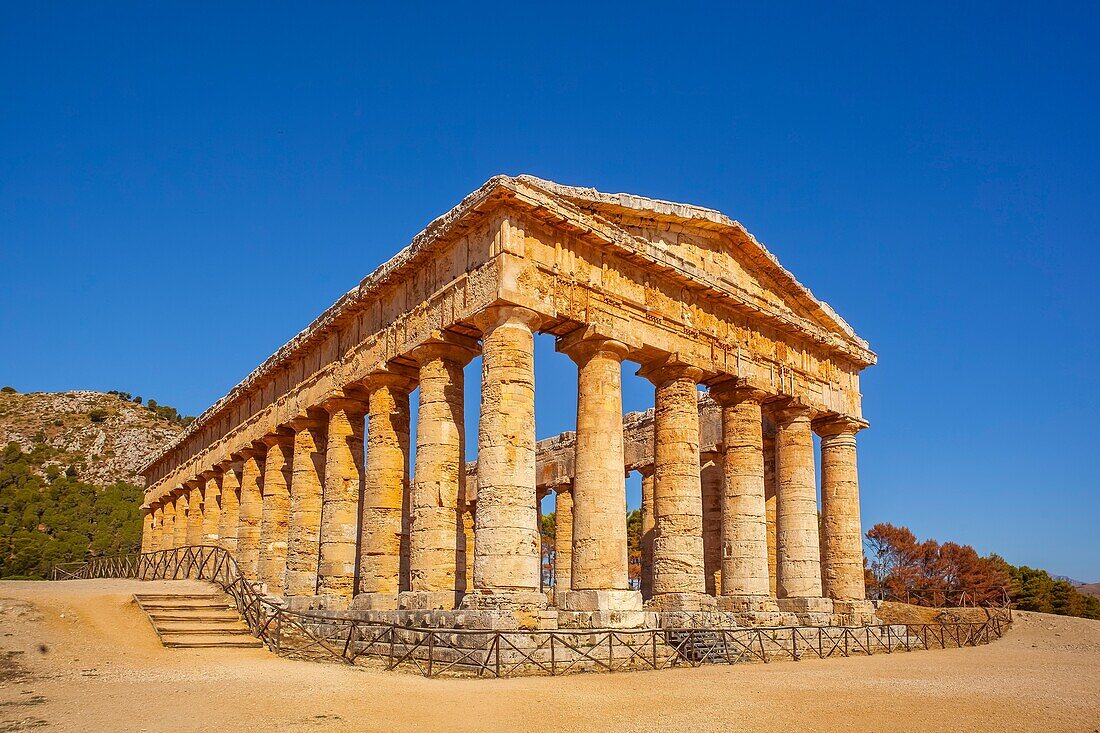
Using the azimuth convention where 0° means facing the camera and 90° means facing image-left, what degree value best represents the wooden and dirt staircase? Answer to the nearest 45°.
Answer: approximately 0°

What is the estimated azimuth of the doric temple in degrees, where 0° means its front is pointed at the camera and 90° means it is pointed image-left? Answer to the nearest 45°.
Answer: approximately 315°
